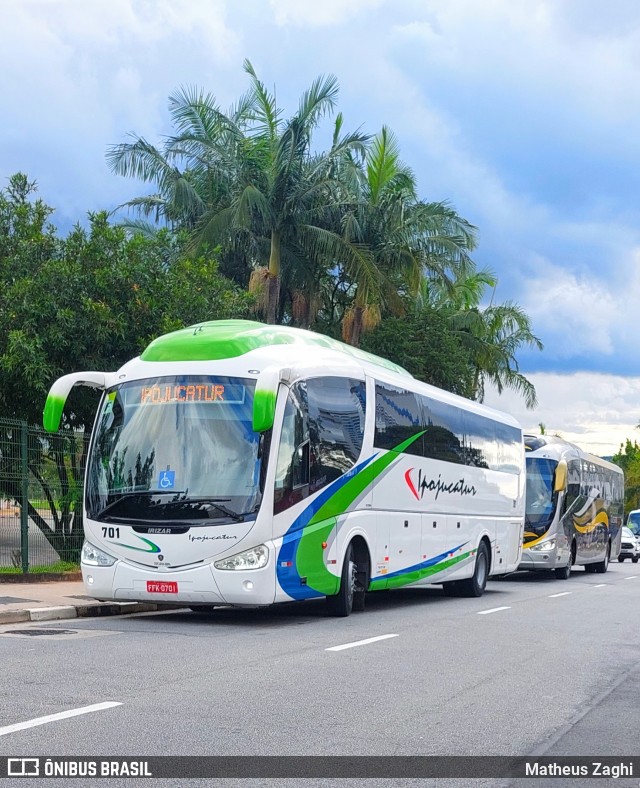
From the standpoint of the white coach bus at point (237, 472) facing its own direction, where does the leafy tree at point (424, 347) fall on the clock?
The leafy tree is roughly at 5 o'clock from the white coach bus.

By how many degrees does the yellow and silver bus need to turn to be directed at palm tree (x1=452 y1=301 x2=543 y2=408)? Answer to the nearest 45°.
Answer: approximately 135° to its right

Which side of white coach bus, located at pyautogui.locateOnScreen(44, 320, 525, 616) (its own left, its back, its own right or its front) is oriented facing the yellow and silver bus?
back

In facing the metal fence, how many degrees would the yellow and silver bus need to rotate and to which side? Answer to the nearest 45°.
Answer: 0° — it already faces it

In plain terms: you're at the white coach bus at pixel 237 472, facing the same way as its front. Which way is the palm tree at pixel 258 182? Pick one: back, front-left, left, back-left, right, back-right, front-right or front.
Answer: back-right

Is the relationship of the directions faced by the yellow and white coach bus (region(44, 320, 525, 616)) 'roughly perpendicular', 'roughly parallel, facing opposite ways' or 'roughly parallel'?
roughly parallel

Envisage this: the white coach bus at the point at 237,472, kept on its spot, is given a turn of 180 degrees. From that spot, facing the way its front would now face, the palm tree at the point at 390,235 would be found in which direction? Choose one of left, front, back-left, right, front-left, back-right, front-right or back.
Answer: front-left

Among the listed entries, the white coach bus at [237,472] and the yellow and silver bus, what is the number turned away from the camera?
0

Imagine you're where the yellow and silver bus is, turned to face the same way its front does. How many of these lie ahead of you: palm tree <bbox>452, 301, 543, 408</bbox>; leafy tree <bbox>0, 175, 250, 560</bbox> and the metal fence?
2

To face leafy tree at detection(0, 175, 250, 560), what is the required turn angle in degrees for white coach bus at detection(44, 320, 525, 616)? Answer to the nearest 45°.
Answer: approximately 90° to its right

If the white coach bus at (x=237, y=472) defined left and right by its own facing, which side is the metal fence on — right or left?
on its right

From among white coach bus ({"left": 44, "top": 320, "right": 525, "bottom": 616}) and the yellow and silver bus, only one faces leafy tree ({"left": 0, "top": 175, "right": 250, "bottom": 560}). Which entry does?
the yellow and silver bus

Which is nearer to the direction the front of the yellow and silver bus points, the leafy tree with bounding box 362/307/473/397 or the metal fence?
the metal fence

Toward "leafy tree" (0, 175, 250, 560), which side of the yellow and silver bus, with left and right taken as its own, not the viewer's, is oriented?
front

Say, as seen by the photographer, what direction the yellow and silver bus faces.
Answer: facing the viewer and to the left of the viewer
